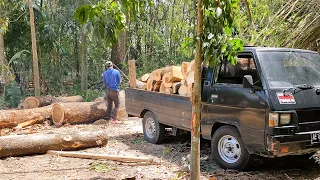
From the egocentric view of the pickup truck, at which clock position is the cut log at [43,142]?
The cut log is roughly at 5 o'clock from the pickup truck.

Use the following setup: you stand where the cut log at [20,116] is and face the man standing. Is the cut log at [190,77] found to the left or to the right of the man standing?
right

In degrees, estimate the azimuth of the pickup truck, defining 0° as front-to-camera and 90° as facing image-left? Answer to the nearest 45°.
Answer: approximately 315°

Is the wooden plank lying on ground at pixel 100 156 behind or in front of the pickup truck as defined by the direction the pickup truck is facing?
behind

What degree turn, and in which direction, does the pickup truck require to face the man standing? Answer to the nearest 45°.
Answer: approximately 180°

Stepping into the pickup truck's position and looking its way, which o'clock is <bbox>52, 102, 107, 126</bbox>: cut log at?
The cut log is roughly at 6 o'clock from the pickup truck.

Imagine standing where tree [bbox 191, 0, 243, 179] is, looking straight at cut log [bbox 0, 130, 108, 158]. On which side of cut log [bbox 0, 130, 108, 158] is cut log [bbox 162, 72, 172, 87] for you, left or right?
right
